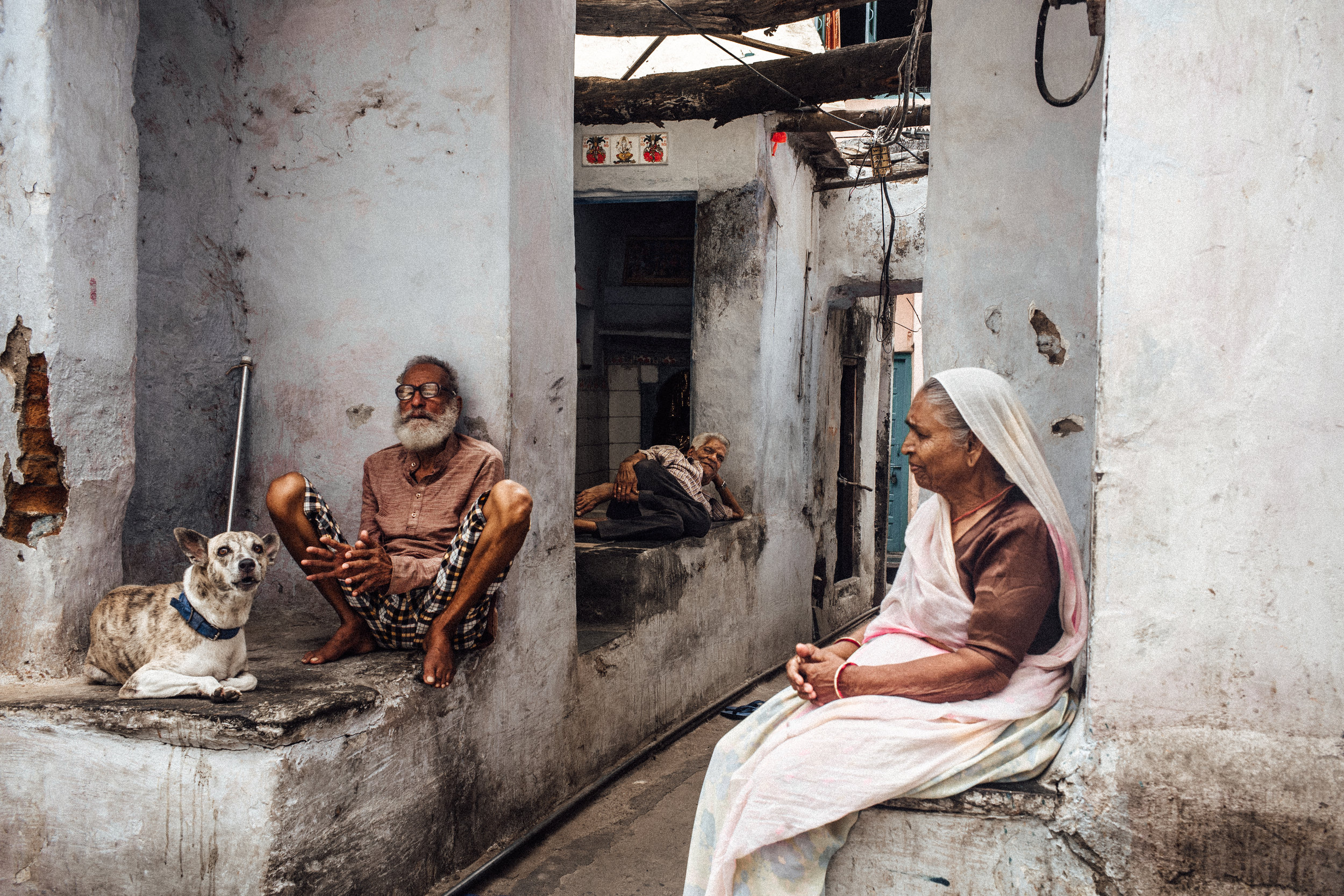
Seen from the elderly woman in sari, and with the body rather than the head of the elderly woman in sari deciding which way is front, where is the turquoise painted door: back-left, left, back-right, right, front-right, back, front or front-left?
right

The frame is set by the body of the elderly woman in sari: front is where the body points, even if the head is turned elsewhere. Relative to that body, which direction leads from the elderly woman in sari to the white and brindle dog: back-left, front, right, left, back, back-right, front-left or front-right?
front

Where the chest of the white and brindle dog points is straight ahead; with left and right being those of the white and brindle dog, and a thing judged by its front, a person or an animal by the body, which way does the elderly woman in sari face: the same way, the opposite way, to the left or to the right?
the opposite way

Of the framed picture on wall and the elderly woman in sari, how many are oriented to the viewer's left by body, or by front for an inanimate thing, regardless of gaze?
1

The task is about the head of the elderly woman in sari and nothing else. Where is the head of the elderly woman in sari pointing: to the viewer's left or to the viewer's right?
to the viewer's left

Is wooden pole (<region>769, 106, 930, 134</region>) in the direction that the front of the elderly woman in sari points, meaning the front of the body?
no

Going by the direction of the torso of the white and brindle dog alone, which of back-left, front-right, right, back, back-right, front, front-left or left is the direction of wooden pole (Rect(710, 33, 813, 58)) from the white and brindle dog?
left

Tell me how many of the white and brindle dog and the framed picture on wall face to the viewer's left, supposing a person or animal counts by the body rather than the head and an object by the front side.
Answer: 0

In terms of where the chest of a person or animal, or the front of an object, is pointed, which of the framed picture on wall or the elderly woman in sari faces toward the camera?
the framed picture on wall

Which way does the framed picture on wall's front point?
toward the camera

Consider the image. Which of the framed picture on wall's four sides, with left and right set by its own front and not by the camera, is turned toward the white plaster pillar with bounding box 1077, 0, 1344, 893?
front

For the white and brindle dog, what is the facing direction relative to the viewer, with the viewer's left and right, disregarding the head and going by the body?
facing the viewer and to the right of the viewer

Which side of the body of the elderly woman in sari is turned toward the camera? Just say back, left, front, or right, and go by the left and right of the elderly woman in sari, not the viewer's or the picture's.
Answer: left

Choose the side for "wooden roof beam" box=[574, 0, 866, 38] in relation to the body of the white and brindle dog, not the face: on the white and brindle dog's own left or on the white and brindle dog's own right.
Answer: on the white and brindle dog's own left

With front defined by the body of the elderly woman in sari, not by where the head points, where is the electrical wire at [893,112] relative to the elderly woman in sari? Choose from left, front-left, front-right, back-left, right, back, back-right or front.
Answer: right
